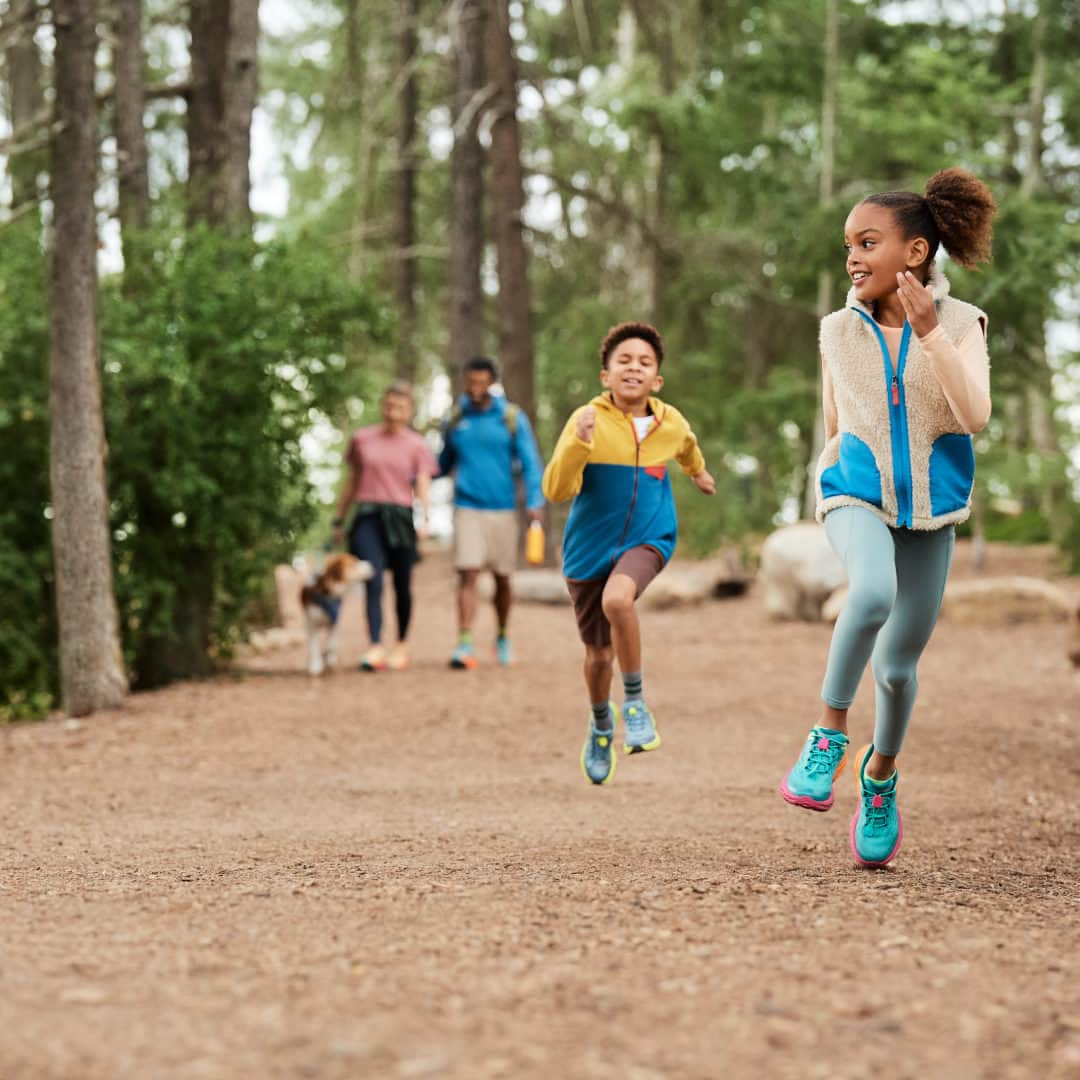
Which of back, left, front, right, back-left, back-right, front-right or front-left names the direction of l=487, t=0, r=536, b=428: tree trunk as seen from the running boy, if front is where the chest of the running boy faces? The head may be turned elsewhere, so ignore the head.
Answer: back

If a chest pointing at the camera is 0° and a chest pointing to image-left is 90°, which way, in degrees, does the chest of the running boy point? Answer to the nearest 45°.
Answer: approximately 0°

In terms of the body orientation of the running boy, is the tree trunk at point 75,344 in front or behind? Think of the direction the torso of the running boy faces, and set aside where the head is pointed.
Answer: behind

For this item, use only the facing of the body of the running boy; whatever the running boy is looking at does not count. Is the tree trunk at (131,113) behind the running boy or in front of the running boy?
behind

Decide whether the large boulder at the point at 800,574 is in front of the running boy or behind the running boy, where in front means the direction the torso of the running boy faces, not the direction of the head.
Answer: behind

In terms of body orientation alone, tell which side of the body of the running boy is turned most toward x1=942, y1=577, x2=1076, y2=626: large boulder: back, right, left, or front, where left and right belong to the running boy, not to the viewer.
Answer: back

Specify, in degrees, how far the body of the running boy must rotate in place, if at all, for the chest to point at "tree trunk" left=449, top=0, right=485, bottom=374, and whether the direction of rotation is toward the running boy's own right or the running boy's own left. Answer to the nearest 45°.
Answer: approximately 180°
